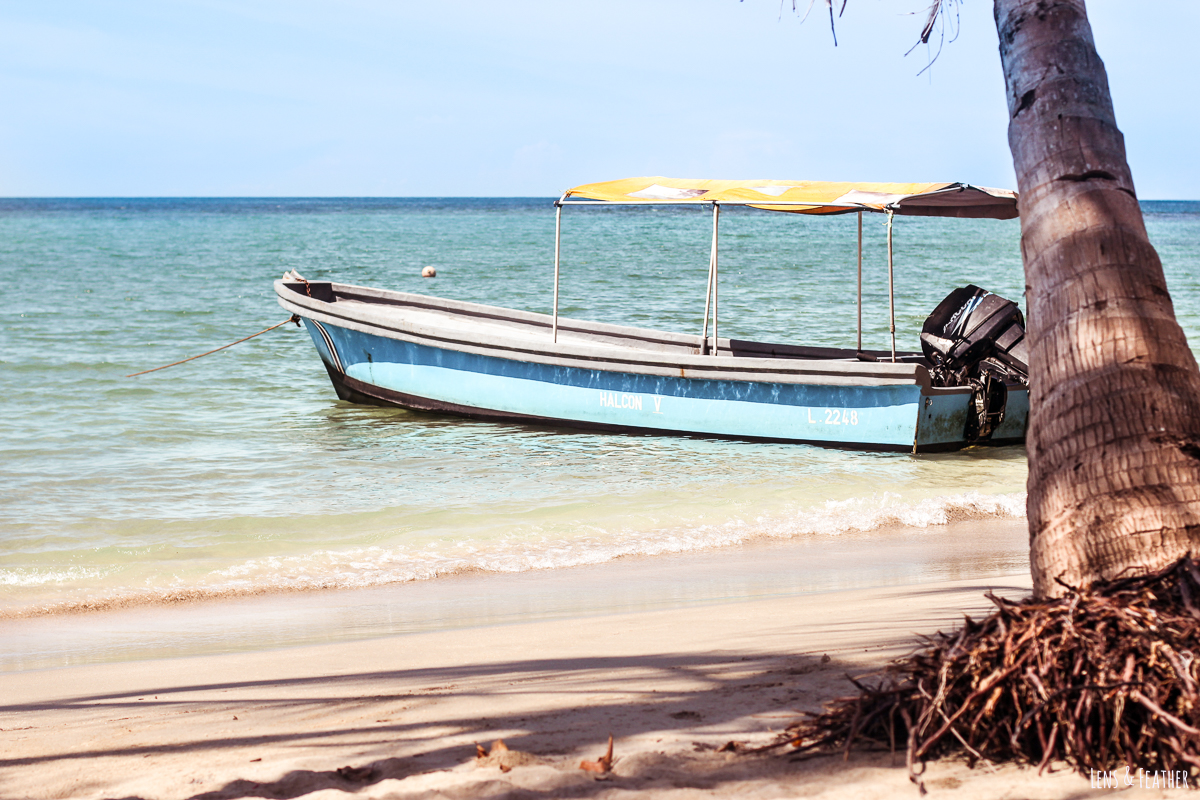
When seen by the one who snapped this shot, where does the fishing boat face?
facing away from the viewer and to the left of the viewer
